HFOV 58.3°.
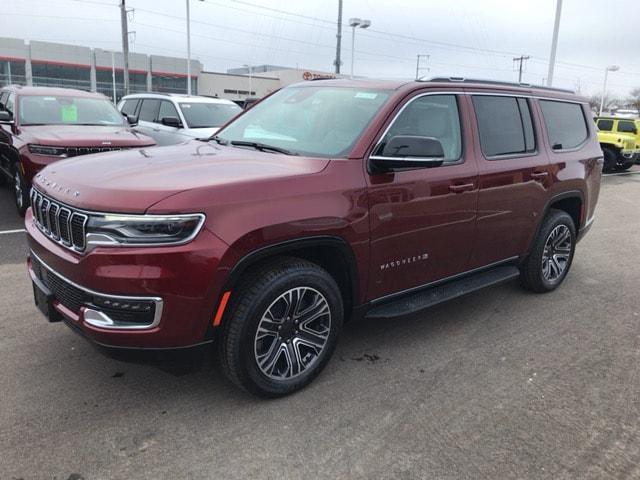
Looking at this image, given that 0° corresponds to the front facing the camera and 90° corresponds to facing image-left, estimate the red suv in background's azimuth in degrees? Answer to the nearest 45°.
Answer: approximately 315°

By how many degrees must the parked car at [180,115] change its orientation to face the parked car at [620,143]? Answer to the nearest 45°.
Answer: approximately 45° to its left

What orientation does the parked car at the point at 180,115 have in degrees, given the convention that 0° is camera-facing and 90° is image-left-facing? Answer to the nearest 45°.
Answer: approximately 315°

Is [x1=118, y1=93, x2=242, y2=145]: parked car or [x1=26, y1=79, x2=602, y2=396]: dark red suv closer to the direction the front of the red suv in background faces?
the dark red suv

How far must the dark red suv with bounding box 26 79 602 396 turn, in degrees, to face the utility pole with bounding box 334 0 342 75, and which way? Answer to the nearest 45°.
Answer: approximately 135° to its right

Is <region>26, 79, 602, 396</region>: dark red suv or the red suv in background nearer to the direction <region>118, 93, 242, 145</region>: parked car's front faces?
the dark red suv

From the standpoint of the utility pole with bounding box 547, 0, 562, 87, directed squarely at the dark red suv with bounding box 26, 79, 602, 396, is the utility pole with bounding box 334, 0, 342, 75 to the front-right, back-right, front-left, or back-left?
back-right

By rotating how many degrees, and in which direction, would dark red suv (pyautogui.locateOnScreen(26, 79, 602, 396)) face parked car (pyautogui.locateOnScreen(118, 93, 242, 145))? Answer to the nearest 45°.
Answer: approximately 135° to its right

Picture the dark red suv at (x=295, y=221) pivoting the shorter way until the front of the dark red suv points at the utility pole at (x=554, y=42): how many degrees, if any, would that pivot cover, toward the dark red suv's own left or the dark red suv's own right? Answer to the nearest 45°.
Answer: approximately 180°

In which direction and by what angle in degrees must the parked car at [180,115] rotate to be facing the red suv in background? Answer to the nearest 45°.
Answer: approximately 90° to its right
